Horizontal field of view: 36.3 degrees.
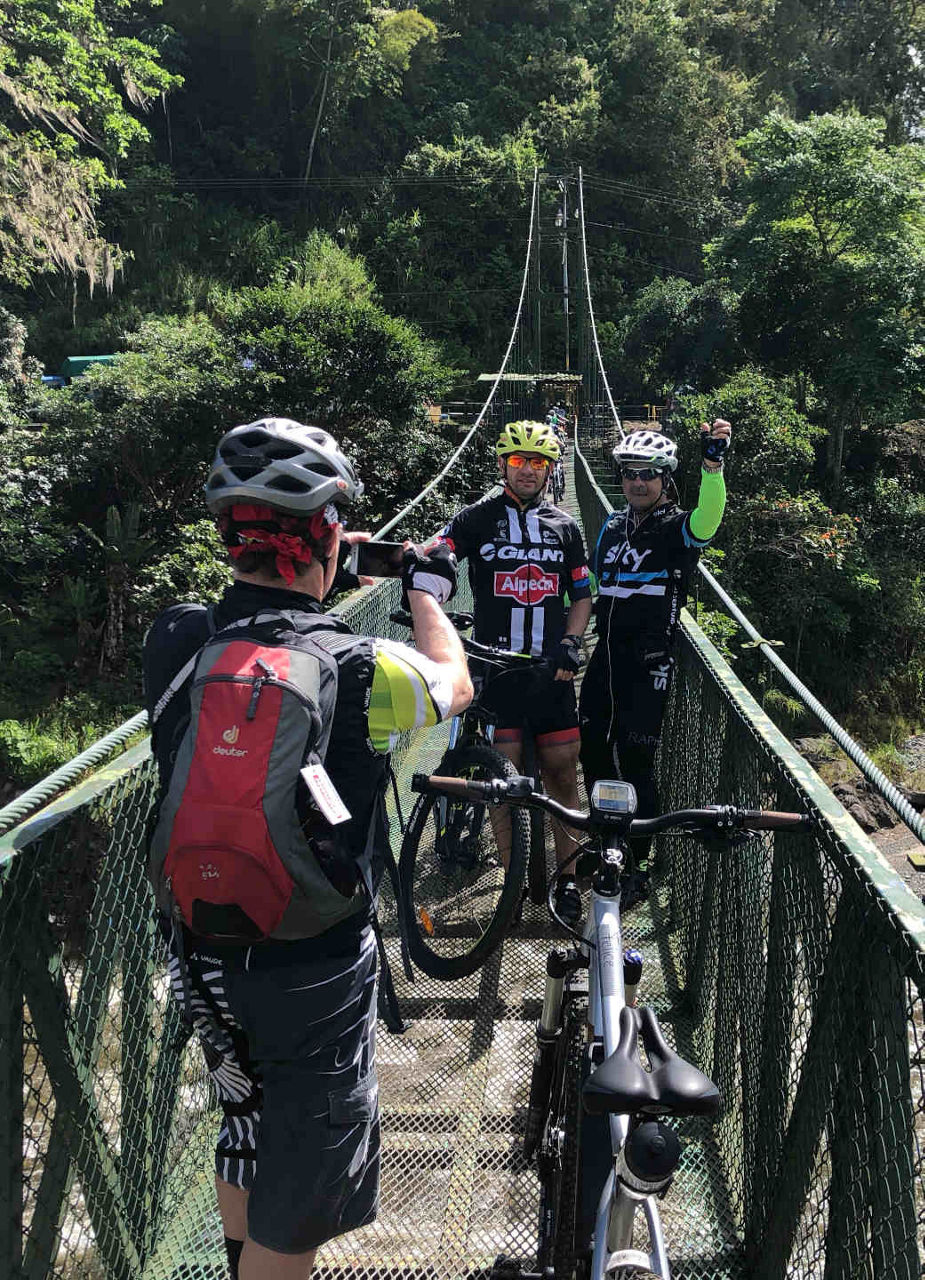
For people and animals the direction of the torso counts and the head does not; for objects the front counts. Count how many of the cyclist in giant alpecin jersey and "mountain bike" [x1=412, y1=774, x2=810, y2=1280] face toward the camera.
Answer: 1

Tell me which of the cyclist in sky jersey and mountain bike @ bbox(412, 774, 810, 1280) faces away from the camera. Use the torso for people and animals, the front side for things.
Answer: the mountain bike

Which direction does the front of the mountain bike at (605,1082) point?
away from the camera

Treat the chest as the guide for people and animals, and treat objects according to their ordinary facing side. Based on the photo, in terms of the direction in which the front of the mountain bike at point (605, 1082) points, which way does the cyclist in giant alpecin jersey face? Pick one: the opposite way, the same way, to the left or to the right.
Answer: the opposite way

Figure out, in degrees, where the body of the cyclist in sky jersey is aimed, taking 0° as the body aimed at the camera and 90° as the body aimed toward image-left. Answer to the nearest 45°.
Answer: approximately 45°

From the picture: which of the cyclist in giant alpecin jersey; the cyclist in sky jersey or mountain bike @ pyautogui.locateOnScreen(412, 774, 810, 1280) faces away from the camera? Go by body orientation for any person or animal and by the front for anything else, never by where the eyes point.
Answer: the mountain bike
